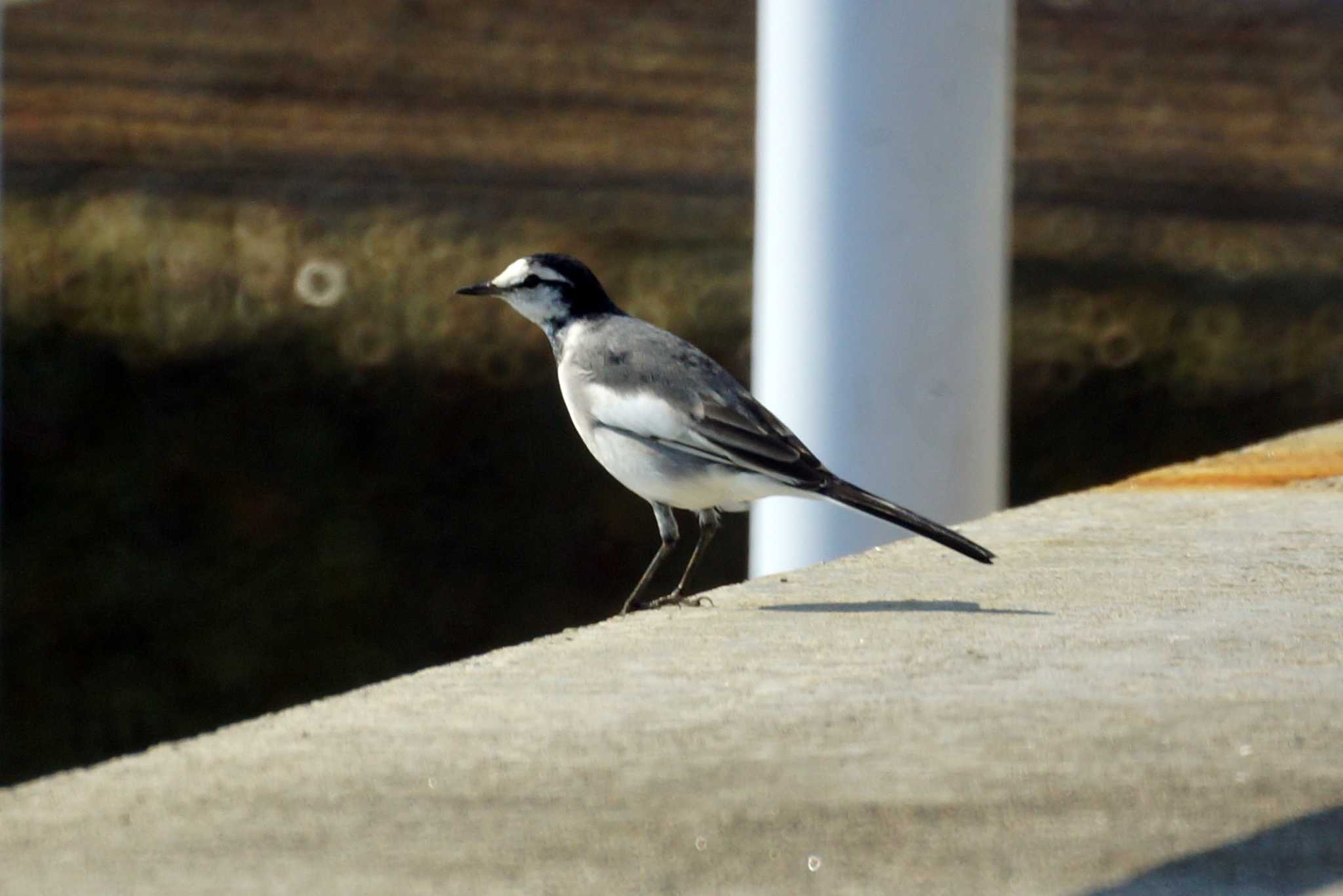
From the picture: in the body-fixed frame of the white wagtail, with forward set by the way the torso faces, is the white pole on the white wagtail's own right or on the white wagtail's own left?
on the white wagtail's own right

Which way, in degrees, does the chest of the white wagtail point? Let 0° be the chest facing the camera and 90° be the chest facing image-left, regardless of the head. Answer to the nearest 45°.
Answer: approximately 90°
